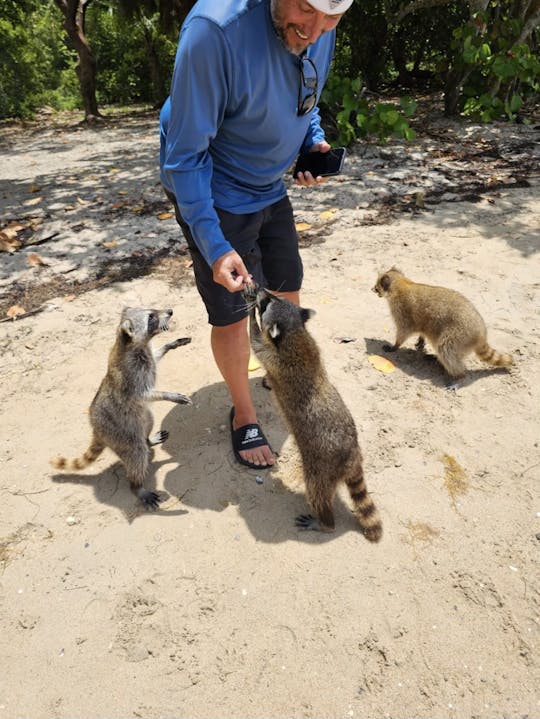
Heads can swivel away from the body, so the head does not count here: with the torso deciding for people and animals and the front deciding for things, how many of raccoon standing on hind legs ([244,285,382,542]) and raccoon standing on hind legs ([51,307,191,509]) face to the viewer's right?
1

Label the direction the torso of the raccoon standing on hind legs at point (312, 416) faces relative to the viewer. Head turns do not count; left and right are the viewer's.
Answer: facing away from the viewer and to the left of the viewer

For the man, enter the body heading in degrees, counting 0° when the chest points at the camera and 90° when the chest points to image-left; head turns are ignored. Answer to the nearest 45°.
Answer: approximately 315°

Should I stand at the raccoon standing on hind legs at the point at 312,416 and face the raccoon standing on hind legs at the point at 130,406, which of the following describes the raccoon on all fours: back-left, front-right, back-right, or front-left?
back-right

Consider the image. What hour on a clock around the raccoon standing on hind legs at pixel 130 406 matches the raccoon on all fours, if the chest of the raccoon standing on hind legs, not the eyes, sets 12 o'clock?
The raccoon on all fours is roughly at 12 o'clock from the raccoon standing on hind legs.

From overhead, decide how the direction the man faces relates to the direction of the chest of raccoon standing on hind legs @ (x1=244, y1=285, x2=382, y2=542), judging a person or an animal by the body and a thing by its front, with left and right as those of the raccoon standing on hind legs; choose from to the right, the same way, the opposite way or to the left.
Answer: the opposite way

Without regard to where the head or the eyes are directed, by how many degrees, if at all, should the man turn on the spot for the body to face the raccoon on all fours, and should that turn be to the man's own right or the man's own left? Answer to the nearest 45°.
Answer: approximately 90° to the man's own left

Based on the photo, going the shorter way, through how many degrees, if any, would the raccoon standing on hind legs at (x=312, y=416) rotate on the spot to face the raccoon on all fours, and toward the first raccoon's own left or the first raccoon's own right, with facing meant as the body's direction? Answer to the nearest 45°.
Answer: approximately 90° to the first raccoon's own right

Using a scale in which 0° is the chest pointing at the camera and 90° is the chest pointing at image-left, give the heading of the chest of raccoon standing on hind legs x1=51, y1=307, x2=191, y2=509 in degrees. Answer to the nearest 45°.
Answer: approximately 270°

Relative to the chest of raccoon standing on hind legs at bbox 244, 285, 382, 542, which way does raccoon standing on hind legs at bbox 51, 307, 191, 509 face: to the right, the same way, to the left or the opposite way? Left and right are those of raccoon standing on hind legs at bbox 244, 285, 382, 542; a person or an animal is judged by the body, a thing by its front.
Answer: to the right

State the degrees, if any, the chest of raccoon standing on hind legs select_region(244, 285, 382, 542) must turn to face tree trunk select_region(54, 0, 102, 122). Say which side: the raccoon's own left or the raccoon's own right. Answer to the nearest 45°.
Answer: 0° — it already faces it
